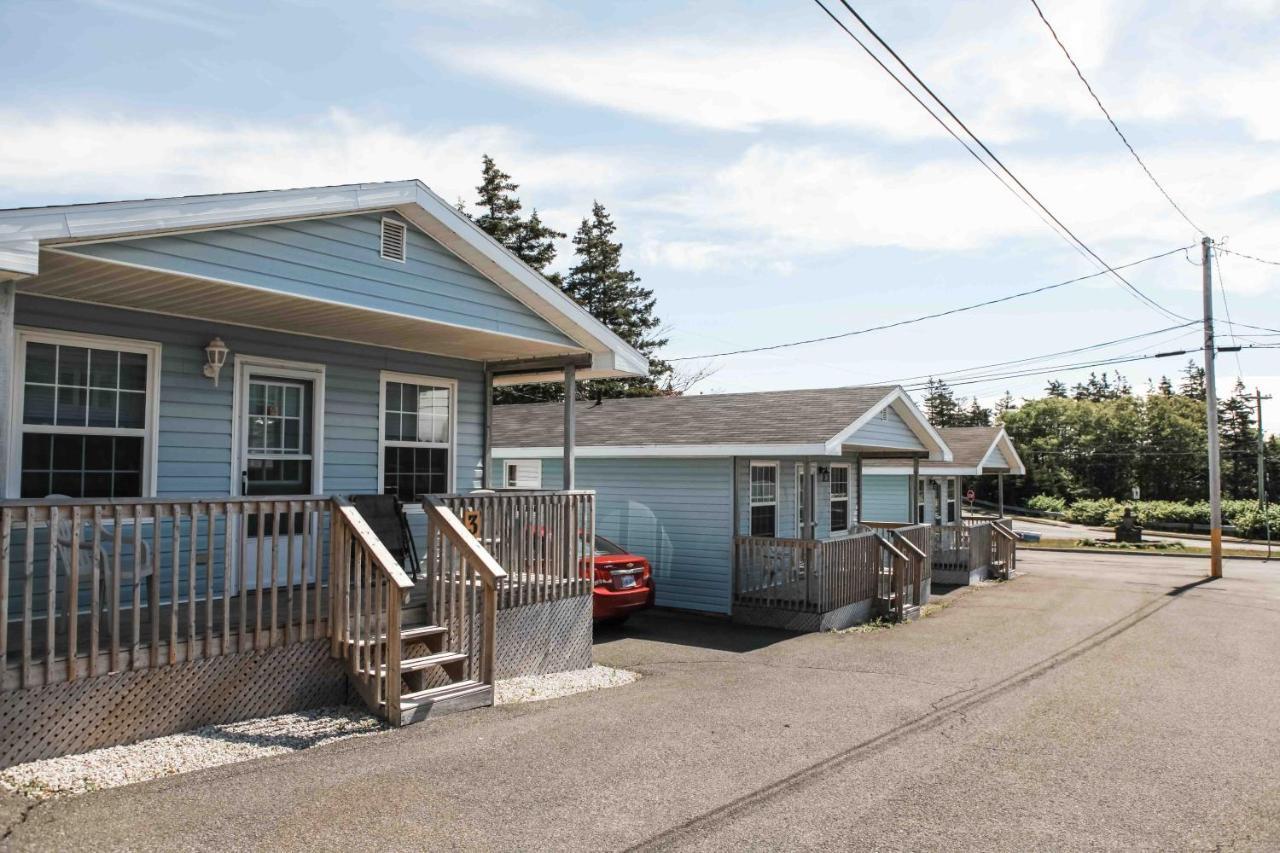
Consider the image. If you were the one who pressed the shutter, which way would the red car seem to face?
facing away from the viewer and to the left of the viewer

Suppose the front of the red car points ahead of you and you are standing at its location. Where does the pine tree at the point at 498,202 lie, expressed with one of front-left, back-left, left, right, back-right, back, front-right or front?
front-right

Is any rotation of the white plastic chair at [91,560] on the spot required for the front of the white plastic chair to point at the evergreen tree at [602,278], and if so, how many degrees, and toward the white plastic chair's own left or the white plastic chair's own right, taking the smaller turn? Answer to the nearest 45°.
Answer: approximately 90° to the white plastic chair's own left

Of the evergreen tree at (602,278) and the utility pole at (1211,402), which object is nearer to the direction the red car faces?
the evergreen tree

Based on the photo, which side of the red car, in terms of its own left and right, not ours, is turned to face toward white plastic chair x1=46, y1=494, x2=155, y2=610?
left

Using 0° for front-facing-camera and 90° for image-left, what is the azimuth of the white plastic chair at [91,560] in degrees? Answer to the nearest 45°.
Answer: approximately 315°

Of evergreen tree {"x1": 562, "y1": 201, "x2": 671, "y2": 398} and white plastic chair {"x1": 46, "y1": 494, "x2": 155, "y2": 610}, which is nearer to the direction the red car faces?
the evergreen tree

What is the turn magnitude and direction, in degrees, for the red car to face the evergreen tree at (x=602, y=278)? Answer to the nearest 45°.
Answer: approximately 45° to its right

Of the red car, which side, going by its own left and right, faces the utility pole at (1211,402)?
right

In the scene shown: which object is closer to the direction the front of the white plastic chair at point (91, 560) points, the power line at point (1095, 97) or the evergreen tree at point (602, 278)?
the power line

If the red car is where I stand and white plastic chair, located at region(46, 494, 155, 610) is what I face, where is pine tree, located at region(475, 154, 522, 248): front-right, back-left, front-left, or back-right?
back-right
